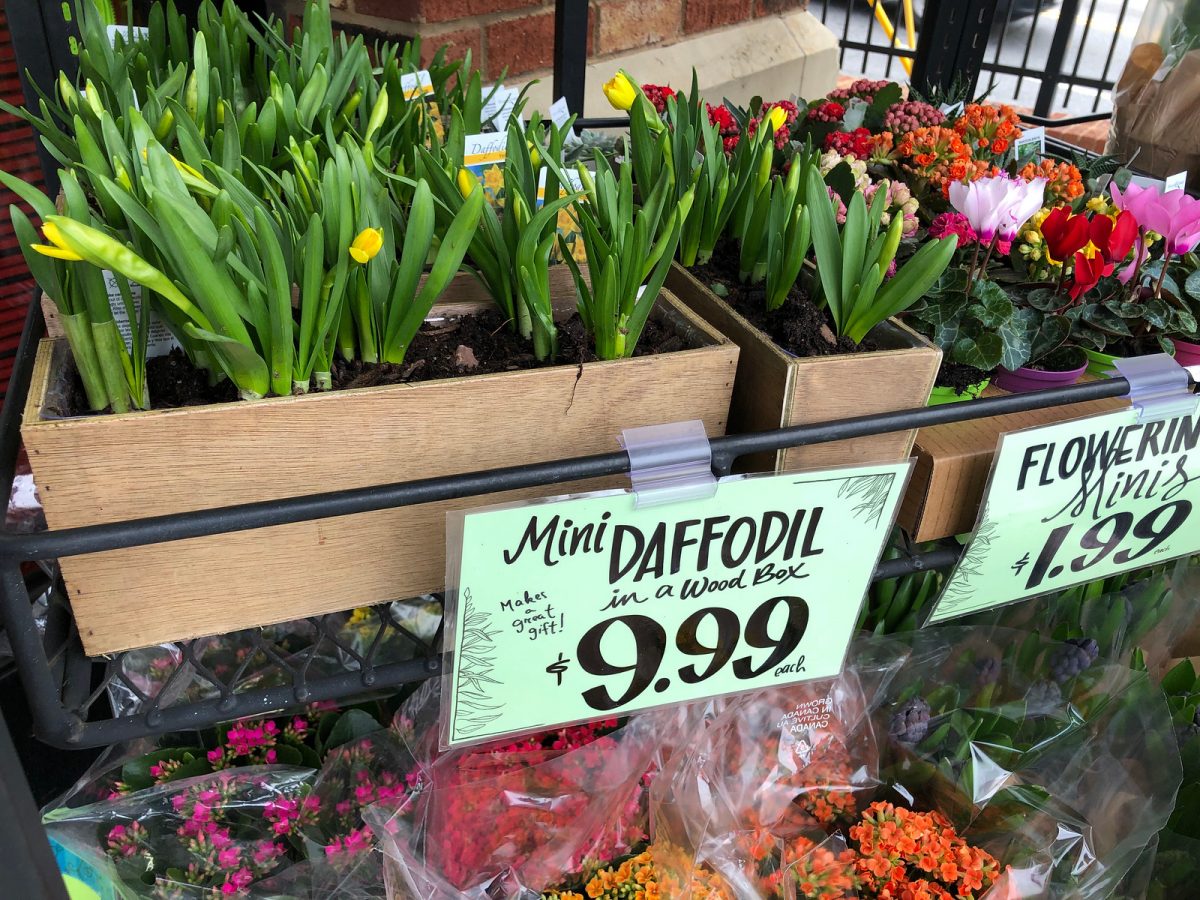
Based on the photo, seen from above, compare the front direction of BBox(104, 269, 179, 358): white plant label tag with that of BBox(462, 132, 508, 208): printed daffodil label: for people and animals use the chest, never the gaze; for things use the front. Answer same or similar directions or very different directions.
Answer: same or similar directions

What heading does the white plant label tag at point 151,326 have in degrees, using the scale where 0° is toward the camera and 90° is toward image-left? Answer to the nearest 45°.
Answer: approximately 0°

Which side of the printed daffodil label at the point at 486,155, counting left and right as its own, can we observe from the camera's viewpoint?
front

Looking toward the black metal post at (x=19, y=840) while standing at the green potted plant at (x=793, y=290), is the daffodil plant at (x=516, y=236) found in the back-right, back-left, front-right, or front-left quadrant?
front-right

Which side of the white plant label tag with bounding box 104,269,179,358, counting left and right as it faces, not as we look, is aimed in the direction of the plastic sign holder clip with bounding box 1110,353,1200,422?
left
